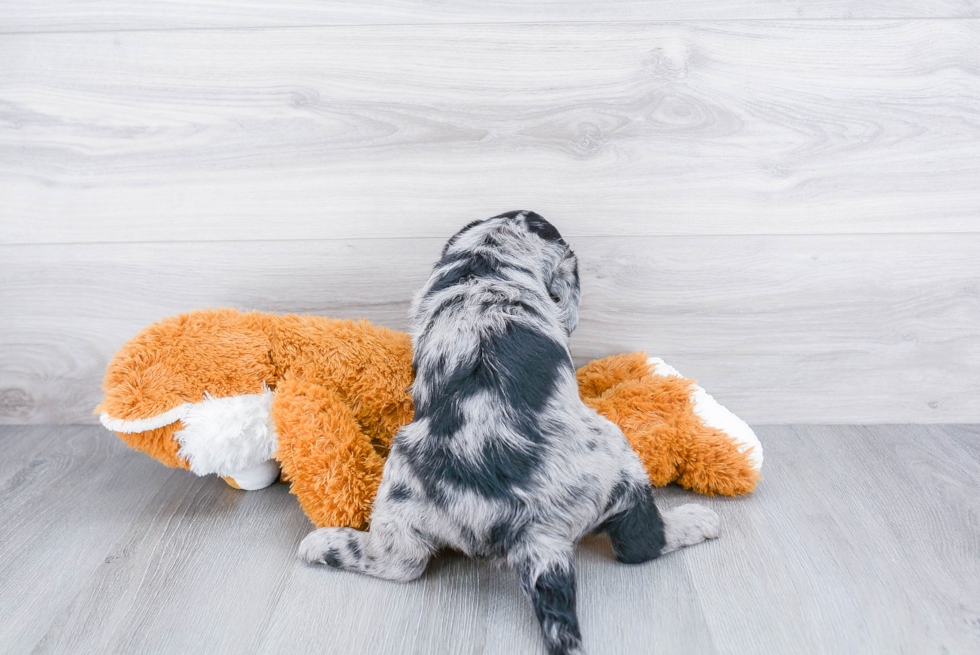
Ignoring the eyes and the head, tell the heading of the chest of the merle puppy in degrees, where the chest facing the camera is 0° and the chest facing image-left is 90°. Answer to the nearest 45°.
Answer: approximately 180°
